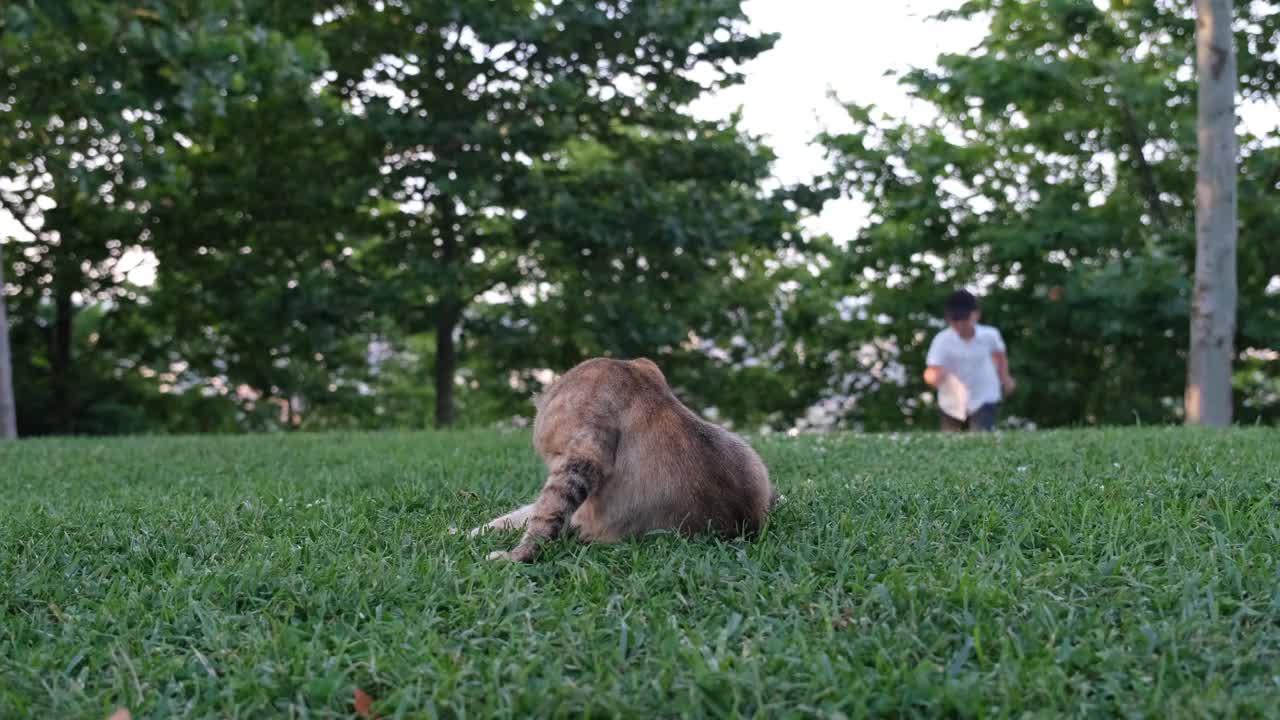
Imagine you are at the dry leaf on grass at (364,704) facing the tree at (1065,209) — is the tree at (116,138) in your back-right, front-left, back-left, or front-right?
front-left

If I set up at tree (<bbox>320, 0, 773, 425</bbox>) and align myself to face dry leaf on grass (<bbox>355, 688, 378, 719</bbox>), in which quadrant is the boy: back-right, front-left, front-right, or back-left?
front-left

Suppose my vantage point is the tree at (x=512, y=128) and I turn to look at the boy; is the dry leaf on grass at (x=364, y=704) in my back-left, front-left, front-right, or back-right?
front-right

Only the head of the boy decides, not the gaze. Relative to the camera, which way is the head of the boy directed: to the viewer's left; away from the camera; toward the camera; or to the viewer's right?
toward the camera

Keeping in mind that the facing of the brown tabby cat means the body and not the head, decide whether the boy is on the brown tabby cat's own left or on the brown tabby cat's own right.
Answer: on the brown tabby cat's own right

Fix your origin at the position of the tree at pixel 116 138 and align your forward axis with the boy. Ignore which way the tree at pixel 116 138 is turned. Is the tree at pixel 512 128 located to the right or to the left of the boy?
left
